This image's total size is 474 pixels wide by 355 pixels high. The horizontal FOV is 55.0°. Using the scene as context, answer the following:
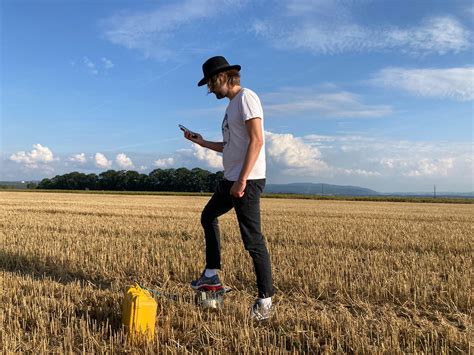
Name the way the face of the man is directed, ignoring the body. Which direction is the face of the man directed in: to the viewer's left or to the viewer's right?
to the viewer's left

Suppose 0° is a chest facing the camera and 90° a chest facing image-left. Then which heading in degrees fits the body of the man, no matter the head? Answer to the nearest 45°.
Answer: approximately 90°
